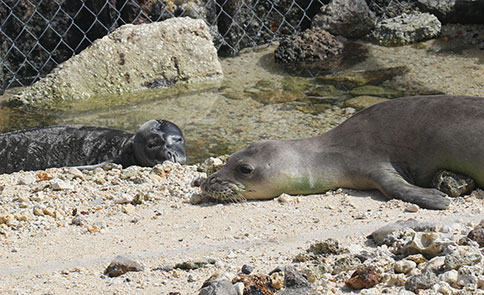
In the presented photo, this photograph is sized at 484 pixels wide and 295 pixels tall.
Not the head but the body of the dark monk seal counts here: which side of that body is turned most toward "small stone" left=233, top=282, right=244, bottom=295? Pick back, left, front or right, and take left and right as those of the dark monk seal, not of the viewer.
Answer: right

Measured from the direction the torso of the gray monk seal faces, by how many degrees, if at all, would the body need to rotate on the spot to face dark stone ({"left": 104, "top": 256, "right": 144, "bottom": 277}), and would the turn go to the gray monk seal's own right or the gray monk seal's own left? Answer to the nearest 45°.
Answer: approximately 90° to the gray monk seal's own left

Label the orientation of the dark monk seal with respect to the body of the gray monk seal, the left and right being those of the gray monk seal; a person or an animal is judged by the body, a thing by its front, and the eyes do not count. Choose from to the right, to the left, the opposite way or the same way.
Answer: the opposite way

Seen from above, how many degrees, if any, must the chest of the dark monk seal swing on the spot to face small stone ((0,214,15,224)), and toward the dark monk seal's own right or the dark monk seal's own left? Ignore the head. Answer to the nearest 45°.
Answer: approximately 90° to the dark monk seal's own right

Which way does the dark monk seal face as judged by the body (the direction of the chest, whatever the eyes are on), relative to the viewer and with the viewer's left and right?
facing to the right of the viewer

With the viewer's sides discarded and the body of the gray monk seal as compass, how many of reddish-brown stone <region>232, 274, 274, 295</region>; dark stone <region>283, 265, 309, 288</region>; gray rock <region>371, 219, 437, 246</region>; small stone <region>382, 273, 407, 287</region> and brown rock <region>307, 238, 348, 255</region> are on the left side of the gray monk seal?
5

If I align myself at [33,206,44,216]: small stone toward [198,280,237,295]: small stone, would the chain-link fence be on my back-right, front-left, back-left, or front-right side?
back-left

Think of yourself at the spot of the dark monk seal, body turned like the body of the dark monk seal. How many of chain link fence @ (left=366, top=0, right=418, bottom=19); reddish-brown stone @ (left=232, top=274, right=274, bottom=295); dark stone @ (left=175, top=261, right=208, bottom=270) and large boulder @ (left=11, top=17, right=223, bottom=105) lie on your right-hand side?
2

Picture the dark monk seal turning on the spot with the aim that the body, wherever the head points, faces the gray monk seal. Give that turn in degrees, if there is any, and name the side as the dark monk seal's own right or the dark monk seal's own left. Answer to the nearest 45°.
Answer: approximately 45° to the dark monk seal's own right

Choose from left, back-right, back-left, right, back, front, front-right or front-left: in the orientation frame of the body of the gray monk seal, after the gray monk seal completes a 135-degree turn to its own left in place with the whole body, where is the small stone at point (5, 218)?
right

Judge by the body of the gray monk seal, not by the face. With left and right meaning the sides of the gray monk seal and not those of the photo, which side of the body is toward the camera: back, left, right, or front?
left

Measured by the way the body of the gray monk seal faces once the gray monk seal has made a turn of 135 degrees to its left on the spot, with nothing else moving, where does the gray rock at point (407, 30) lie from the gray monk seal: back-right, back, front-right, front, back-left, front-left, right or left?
back-left

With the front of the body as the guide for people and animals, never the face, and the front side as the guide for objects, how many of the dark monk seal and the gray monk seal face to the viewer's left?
1

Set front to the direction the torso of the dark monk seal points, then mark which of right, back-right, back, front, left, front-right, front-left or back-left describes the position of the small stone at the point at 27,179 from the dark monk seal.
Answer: right

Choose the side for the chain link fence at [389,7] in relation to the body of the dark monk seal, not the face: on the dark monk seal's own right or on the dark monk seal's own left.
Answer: on the dark monk seal's own left
